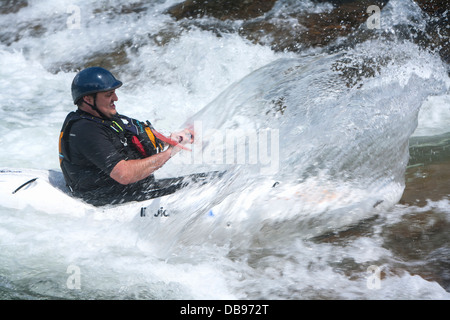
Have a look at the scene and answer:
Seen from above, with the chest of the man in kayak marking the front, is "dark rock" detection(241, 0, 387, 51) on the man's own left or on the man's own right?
on the man's own left

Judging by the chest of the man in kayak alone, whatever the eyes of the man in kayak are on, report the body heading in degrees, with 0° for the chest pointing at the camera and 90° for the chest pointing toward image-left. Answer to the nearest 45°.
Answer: approximately 270°

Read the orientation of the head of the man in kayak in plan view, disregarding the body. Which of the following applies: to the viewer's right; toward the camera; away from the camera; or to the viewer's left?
to the viewer's right

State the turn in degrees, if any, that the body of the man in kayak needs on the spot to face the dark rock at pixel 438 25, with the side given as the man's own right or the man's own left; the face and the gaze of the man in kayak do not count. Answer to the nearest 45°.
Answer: approximately 45° to the man's own left

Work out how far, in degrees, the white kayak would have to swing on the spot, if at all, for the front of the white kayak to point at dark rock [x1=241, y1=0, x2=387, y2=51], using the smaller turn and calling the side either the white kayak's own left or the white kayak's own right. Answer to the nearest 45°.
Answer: approximately 45° to the white kayak's own left

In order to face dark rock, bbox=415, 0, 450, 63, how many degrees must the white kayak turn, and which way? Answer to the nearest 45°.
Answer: approximately 45° to its left

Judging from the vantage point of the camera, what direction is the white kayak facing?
facing to the right of the viewer
